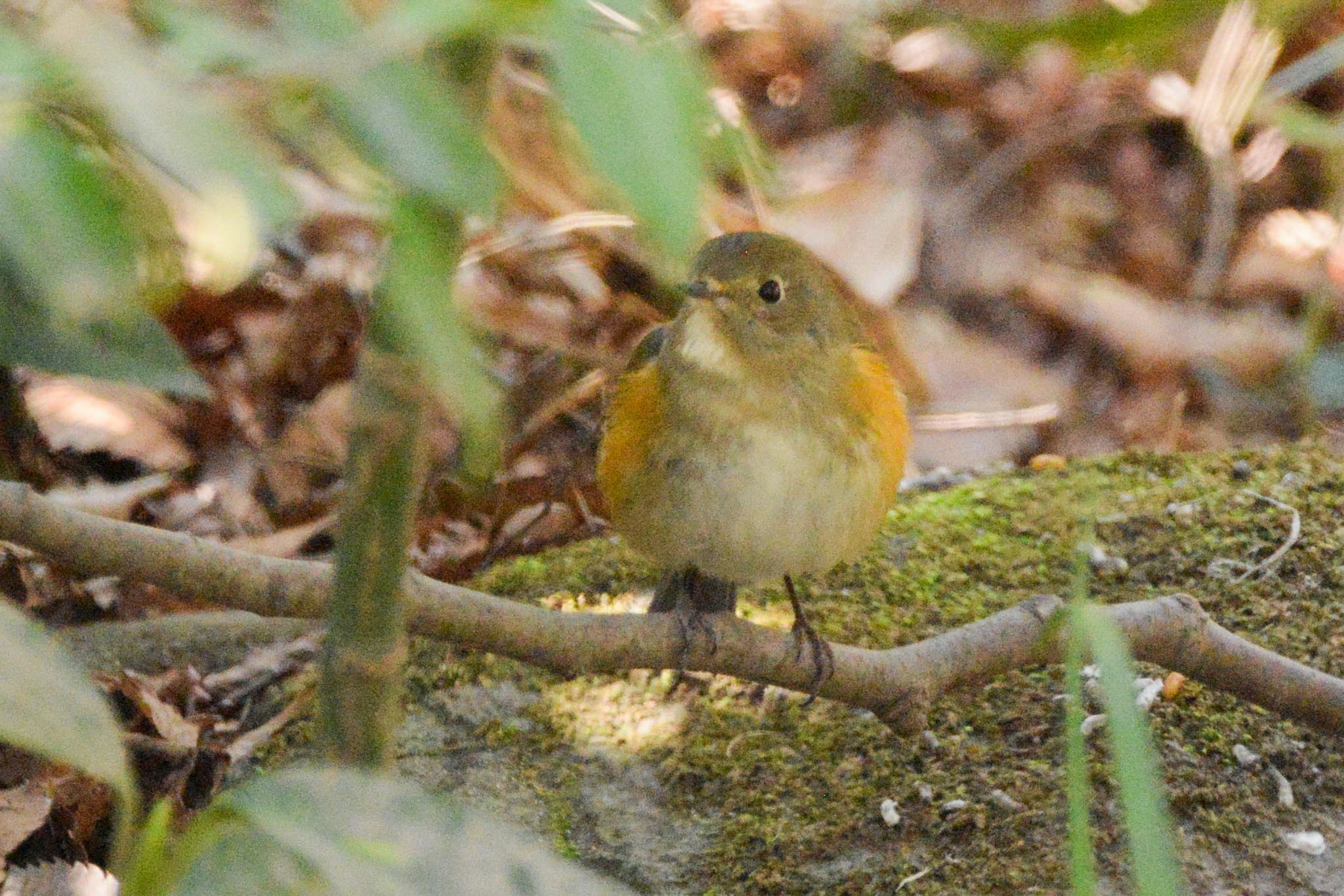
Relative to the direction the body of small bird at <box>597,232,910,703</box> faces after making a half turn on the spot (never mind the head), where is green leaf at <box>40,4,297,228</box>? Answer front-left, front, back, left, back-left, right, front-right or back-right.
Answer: back

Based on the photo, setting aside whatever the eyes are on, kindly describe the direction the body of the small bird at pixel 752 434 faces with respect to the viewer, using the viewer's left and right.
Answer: facing the viewer

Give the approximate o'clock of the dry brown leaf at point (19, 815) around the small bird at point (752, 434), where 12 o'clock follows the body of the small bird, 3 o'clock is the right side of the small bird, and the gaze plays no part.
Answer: The dry brown leaf is roughly at 2 o'clock from the small bird.

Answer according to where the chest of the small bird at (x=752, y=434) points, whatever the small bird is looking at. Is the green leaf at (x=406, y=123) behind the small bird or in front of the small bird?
in front

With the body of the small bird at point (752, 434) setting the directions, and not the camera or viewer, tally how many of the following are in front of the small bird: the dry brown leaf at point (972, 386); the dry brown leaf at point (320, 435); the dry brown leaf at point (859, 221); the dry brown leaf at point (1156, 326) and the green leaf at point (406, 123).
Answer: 1

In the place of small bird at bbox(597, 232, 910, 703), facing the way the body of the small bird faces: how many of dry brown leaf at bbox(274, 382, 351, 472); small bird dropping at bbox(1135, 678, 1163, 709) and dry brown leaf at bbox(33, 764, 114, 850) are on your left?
1

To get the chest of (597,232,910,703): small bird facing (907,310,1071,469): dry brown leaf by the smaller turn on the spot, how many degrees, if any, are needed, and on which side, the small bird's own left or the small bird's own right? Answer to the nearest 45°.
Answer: approximately 180°

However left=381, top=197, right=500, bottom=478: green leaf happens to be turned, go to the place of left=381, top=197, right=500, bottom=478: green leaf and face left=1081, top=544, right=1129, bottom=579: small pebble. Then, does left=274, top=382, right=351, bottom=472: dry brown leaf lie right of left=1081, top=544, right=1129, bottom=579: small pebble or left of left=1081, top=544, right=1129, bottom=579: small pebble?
left

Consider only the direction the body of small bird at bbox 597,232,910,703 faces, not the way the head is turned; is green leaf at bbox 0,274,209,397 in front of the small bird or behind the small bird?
in front

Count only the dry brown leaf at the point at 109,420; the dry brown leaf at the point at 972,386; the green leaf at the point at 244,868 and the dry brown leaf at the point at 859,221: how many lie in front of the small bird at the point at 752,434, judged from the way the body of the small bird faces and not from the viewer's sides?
1

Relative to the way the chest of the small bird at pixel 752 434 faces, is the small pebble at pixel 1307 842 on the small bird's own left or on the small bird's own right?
on the small bird's own left

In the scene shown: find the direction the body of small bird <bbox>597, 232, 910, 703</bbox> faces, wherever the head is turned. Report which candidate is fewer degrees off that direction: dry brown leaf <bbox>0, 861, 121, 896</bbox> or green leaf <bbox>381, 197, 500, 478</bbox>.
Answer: the green leaf

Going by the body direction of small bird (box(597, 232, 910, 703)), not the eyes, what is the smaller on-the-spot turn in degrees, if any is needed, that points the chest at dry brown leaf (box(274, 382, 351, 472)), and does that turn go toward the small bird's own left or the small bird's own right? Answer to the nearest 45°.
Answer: approximately 135° to the small bird's own right
